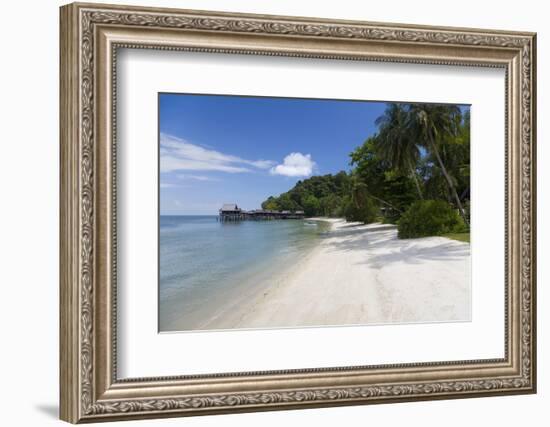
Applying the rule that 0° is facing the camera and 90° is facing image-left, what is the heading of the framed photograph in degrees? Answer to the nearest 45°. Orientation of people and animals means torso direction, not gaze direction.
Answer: approximately 315°
